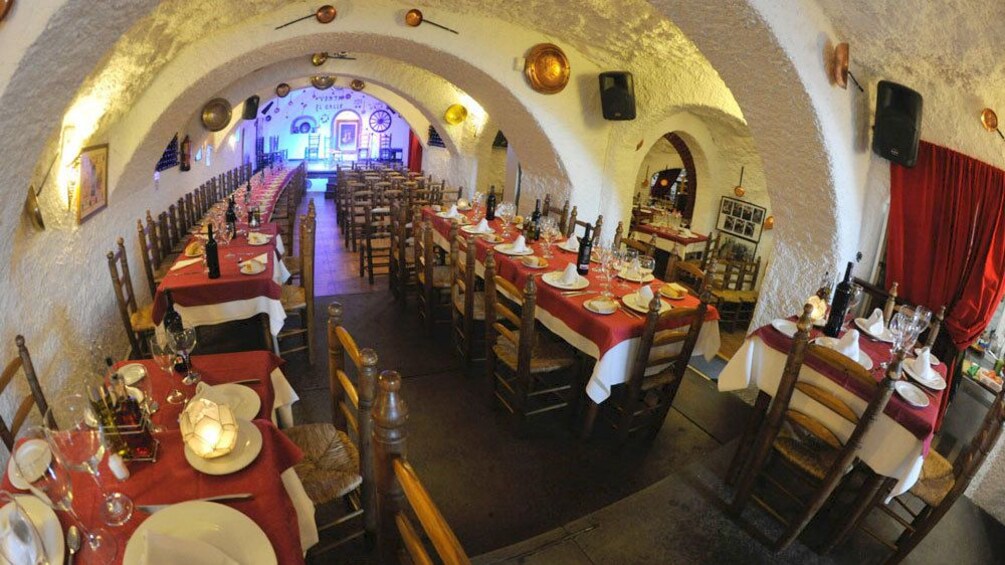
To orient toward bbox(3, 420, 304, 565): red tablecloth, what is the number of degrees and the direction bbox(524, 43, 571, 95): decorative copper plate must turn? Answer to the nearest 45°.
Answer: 0° — it already faces it

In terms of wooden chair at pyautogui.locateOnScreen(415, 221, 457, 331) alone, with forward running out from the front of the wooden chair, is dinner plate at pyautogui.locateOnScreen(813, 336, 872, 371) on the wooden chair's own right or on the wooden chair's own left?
on the wooden chair's own right

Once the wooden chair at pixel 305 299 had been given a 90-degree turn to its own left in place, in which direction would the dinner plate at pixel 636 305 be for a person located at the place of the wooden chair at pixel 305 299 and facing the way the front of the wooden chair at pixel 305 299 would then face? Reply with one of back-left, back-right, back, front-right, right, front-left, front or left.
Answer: front-left

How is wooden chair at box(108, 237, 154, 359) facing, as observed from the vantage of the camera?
facing to the right of the viewer

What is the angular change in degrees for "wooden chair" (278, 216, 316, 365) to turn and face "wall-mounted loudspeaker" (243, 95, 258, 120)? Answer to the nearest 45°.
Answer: approximately 90° to its right

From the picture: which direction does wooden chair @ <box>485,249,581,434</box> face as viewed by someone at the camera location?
facing away from the viewer and to the right of the viewer

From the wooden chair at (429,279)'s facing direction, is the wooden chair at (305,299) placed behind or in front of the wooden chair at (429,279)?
behind

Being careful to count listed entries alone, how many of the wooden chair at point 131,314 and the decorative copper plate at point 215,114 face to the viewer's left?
0

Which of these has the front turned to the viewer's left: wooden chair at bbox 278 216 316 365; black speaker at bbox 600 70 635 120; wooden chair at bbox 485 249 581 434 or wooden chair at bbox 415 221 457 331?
wooden chair at bbox 278 216 316 365

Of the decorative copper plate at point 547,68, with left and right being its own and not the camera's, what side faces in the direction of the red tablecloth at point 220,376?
front

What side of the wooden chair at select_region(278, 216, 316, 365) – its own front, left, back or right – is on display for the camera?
left
